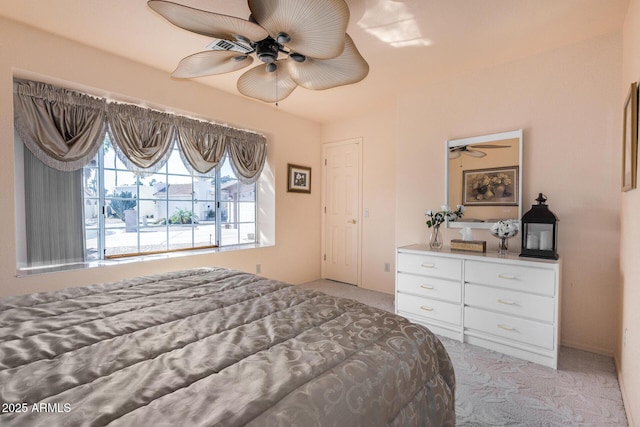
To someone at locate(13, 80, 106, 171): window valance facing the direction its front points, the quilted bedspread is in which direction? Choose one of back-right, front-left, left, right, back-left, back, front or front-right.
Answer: front-right

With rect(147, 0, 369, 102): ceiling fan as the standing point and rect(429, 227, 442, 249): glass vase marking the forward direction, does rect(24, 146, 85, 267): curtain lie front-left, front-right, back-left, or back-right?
back-left

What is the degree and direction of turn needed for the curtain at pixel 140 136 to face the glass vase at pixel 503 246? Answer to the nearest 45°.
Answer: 0° — it already faces it

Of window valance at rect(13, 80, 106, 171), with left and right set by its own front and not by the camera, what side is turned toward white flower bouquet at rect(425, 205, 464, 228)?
front

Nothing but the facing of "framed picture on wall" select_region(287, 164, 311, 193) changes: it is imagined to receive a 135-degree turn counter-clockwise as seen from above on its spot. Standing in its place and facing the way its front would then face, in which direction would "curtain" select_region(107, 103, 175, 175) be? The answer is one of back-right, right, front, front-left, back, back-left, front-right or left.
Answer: back-left

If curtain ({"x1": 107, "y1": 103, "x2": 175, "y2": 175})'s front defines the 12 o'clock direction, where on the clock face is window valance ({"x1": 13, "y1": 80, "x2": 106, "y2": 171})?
The window valance is roughly at 4 o'clock from the curtain.

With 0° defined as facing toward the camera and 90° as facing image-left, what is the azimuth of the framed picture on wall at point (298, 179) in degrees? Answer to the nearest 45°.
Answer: approximately 315°

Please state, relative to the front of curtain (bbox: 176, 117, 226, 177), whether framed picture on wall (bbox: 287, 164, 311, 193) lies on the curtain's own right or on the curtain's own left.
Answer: on the curtain's own left

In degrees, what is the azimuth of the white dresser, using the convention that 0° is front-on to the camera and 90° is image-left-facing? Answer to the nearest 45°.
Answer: approximately 45°

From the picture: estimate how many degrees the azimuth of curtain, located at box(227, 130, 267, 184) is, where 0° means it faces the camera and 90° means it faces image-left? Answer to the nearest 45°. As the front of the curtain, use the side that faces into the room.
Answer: approximately 315°

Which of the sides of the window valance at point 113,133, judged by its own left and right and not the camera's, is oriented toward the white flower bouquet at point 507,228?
front
